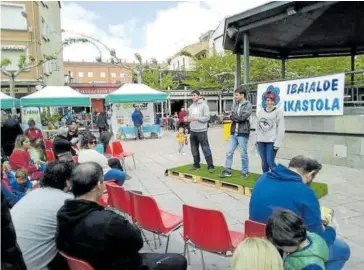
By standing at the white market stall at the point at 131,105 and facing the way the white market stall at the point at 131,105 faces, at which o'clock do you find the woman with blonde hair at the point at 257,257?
The woman with blonde hair is roughly at 12 o'clock from the white market stall.

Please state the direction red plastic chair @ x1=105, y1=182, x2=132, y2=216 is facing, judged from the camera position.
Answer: facing away from the viewer and to the right of the viewer

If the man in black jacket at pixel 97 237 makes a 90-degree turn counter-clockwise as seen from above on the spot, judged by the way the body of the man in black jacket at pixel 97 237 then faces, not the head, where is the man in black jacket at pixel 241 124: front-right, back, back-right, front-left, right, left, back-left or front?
right

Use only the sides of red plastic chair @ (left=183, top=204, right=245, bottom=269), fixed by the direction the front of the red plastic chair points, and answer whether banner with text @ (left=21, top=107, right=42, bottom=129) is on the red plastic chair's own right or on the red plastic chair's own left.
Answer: on the red plastic chair's own left

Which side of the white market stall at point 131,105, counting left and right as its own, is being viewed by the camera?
front

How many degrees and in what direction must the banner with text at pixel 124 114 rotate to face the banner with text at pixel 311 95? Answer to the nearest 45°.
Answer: approximately 45° to its left

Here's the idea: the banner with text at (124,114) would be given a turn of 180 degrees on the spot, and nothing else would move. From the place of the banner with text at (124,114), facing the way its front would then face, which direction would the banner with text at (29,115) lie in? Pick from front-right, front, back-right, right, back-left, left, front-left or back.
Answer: left

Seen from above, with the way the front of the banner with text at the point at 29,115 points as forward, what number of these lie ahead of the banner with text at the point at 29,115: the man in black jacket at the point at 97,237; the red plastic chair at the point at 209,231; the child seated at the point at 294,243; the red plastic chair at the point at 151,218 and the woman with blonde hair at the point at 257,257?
5

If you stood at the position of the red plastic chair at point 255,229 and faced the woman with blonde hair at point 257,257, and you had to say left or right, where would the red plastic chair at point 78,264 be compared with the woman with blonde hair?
right

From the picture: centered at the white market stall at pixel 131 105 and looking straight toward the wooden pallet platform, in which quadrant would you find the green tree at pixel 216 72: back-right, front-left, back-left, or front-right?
back-left

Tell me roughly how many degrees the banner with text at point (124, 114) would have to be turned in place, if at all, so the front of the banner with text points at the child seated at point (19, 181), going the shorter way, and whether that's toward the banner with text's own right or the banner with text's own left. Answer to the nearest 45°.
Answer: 0° — it already faces them

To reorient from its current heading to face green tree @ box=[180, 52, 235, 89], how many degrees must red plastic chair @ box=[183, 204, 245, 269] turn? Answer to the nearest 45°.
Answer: approximately 45° to its left

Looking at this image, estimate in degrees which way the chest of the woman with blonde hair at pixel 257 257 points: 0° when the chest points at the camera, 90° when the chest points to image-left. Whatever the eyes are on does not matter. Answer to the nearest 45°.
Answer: approximately 180°

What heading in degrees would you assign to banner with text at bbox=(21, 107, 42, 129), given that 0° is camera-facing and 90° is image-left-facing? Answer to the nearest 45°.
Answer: approximately 0°

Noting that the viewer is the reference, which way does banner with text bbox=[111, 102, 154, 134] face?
facing the viewer

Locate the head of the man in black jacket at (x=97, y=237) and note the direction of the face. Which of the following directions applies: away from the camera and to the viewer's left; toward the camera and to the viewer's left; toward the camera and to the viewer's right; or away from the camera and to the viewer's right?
away from the camera and to the viewer's right
